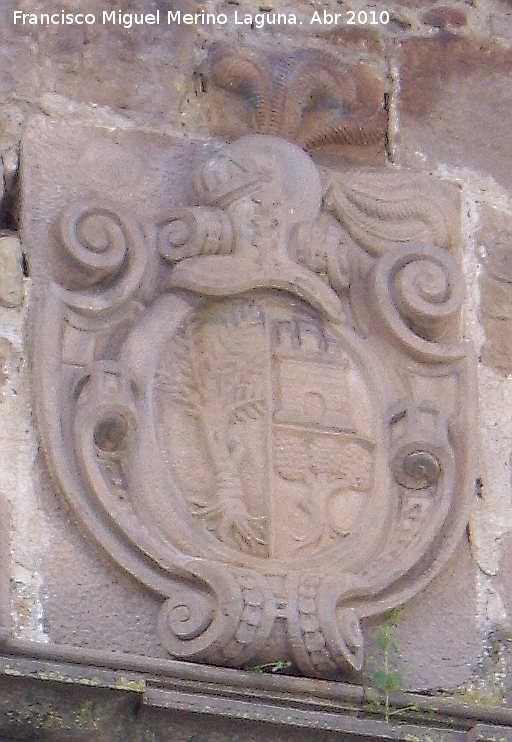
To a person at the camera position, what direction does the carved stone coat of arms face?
facing the viewer
